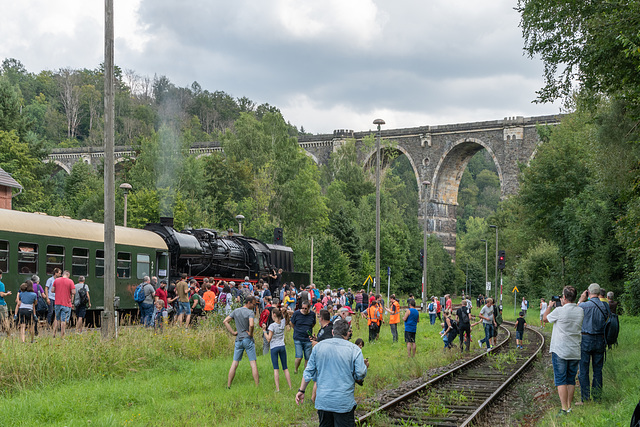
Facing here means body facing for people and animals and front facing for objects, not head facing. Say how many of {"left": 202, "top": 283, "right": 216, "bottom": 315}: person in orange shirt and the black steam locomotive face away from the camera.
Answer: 1

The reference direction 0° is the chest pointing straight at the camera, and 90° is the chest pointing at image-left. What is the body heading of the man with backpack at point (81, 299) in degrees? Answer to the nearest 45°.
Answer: approximately 180°

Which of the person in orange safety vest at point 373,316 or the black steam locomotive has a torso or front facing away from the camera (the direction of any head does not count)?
the person in orange safety vest

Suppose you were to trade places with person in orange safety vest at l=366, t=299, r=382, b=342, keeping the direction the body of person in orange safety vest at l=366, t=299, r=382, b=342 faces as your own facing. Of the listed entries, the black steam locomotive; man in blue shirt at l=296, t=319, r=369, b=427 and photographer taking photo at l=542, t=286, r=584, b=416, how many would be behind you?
2

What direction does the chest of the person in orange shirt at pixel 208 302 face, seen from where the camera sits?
away from the camera

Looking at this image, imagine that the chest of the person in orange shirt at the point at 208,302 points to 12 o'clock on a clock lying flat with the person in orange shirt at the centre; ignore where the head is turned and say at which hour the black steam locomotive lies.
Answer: The black steam locomotive is roughly at 12 o'clock from the person in orange shirt.

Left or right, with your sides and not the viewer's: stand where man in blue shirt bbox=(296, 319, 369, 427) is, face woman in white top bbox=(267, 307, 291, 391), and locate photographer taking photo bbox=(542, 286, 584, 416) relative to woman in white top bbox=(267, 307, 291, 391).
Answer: right

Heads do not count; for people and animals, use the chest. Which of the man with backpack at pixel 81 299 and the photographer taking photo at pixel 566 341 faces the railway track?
the photographer taking photo

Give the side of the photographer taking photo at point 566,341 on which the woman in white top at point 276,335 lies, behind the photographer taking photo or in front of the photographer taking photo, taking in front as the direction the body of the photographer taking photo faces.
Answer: in front

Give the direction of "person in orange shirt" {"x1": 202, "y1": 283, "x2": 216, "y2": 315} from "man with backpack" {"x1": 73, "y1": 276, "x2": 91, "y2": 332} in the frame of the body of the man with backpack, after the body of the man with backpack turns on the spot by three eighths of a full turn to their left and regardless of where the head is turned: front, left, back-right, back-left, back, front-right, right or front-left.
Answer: back

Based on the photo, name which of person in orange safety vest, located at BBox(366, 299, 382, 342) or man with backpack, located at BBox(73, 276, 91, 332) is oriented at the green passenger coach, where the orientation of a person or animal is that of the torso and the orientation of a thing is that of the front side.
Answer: the man with backpack

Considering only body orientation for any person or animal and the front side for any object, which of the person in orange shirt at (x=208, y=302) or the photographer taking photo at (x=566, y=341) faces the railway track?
the photographer taking photo

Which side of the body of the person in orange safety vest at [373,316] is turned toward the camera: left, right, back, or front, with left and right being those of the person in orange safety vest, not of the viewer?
back

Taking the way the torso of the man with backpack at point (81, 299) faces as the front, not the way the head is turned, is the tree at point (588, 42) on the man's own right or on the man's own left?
on the man's own right

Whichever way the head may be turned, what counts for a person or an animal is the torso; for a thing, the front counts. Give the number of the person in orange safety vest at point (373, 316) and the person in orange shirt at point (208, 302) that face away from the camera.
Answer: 2

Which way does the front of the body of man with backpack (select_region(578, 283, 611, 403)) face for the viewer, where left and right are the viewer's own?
facing away from the viewer and to the left of the viewer

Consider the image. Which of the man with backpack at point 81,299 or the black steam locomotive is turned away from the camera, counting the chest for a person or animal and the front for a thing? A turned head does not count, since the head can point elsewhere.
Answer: the man with backpack
